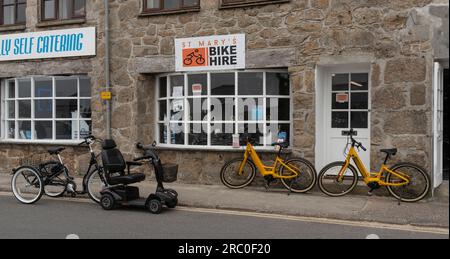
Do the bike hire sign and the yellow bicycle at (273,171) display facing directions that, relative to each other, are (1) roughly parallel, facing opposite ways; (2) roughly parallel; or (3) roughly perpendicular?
roughly perpendicular

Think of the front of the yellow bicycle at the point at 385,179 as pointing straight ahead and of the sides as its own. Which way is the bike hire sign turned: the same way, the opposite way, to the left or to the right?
to the left

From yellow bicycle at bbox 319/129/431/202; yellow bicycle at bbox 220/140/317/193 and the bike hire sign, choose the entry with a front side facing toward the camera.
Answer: the bike hire sign

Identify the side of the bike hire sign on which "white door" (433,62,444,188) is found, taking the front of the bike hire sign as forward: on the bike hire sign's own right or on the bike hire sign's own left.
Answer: on the bike hire sign's own left

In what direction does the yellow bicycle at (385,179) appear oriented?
to the viewer's left

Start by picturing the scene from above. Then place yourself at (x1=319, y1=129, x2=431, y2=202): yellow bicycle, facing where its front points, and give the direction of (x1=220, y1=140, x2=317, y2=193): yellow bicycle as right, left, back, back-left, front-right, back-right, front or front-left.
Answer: front

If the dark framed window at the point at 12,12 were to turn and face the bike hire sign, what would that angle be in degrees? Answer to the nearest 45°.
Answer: approximately 45° to its left

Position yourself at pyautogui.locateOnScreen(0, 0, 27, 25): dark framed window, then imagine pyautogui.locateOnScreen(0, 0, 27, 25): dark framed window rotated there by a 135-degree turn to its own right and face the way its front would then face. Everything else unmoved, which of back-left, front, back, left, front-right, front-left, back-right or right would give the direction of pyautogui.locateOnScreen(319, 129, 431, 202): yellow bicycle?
back

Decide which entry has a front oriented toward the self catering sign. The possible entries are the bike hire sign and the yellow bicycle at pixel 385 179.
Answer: the yellow bicycle

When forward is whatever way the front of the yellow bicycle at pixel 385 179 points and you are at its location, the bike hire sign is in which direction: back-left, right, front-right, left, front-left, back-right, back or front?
front

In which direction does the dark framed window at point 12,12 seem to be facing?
toward the camera

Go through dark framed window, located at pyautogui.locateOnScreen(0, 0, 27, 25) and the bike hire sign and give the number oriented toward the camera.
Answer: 2
